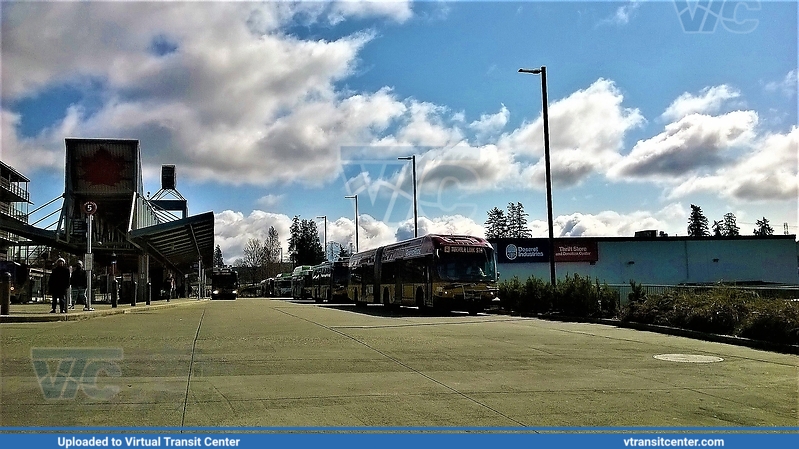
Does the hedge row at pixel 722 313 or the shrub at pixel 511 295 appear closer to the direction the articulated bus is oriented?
the hedge row

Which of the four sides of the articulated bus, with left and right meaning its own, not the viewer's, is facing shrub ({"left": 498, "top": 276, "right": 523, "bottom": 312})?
front

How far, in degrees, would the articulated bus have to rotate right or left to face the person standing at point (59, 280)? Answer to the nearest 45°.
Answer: approximately 90° to its right

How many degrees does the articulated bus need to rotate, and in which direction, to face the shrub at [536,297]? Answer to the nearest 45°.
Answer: approximately 45° to its left

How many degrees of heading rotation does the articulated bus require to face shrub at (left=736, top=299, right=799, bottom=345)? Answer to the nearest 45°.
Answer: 0° — it already faces it

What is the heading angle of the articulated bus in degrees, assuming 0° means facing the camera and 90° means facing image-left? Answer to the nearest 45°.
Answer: approximately 315°
